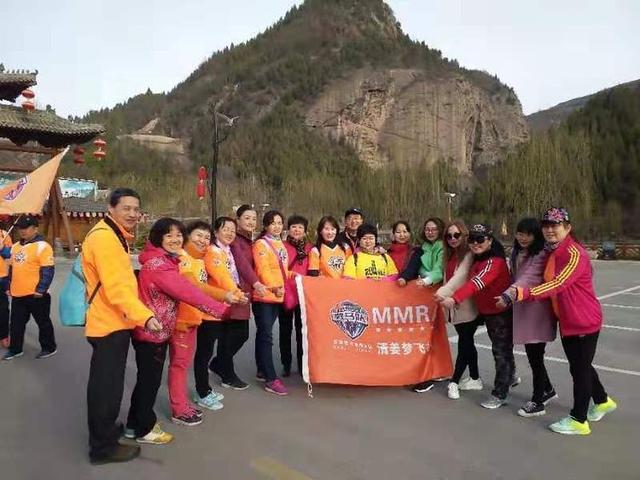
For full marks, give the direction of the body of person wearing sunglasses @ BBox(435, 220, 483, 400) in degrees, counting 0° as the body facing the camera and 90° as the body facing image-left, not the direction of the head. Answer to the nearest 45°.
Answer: approximately 45°

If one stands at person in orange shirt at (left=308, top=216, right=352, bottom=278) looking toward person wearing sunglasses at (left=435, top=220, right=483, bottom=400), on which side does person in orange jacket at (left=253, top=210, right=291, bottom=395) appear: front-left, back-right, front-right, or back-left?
back-right

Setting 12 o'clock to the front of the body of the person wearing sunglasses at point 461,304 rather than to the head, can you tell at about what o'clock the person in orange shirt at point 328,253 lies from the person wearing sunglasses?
The person in orange shirt is roughly at 2 o'clock from the person wearing sunglasses.

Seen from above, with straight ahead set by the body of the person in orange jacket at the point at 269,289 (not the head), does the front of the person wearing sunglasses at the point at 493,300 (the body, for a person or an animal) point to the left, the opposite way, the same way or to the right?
to the right

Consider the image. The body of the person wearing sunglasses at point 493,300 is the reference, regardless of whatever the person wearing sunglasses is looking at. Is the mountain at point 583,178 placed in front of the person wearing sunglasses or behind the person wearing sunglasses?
behind

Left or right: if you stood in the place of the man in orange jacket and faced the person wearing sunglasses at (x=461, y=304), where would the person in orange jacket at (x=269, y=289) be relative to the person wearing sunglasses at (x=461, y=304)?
left

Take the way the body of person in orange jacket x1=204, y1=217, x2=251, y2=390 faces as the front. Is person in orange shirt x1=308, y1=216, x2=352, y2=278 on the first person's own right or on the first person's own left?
on the first person's own left
